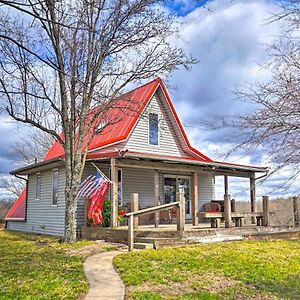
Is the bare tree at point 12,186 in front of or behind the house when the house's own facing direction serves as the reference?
behind

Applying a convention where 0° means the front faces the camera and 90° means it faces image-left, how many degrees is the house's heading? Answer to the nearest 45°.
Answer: approximately 315°
